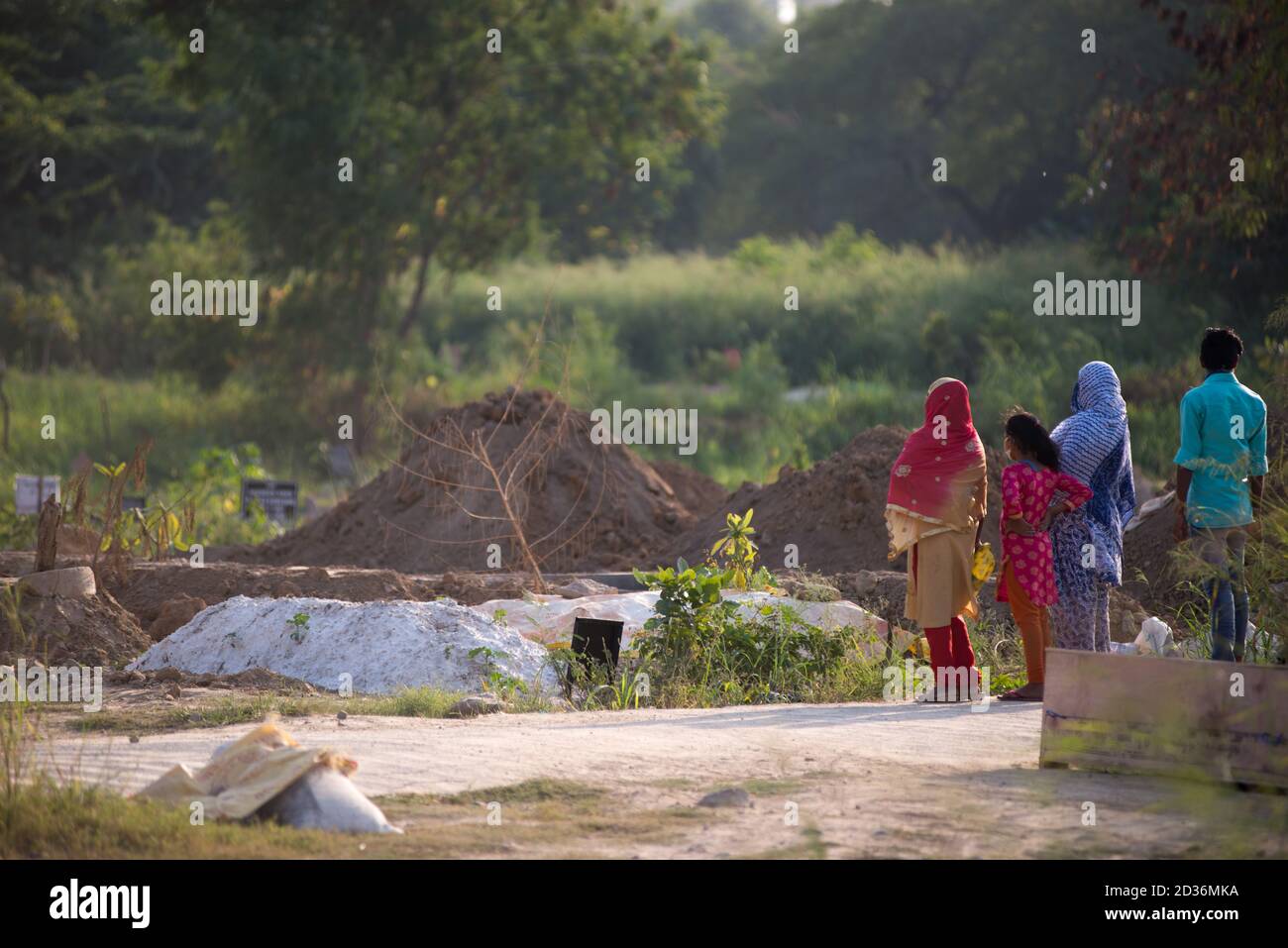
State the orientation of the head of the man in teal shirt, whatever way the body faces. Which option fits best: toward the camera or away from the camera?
away from the camera

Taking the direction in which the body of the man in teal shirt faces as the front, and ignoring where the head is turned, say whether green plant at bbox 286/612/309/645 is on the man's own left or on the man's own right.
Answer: on the man's own left

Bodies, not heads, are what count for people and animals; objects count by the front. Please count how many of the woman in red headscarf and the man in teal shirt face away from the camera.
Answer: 2

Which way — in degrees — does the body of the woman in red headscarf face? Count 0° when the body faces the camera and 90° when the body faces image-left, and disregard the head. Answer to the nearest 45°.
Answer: approximately 180°

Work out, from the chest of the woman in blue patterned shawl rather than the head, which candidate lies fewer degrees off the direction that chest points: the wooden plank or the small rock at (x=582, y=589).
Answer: the small rock

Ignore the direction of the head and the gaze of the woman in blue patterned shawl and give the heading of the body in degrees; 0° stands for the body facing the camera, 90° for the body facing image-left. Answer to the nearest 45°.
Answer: approximately 135°

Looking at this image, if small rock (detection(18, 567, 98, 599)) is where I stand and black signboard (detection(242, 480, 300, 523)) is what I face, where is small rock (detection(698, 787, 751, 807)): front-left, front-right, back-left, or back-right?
back-right

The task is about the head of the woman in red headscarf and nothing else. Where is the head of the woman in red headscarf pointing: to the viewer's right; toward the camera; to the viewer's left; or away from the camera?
away from the camera

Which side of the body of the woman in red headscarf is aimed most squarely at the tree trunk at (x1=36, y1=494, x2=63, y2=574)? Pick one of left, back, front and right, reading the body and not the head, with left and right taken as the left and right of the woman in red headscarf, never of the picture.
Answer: left

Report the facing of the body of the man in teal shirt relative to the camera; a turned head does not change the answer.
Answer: away from the camera
